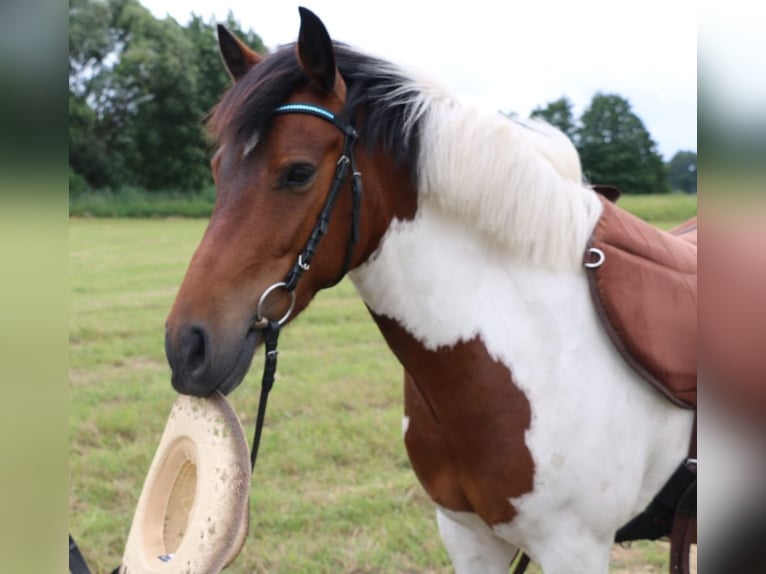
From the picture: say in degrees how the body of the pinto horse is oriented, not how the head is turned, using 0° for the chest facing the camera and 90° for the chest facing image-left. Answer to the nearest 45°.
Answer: approximately 45°

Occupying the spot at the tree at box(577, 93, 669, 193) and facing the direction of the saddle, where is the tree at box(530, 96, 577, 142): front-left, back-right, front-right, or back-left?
back-right

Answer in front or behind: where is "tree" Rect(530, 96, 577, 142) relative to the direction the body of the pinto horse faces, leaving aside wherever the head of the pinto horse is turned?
behind
